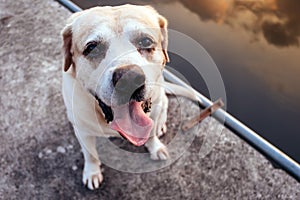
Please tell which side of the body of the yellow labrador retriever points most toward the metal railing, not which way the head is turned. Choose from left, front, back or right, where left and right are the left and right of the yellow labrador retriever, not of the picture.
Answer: left

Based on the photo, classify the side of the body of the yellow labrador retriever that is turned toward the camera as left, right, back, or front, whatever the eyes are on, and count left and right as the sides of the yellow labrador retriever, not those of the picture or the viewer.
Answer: front
